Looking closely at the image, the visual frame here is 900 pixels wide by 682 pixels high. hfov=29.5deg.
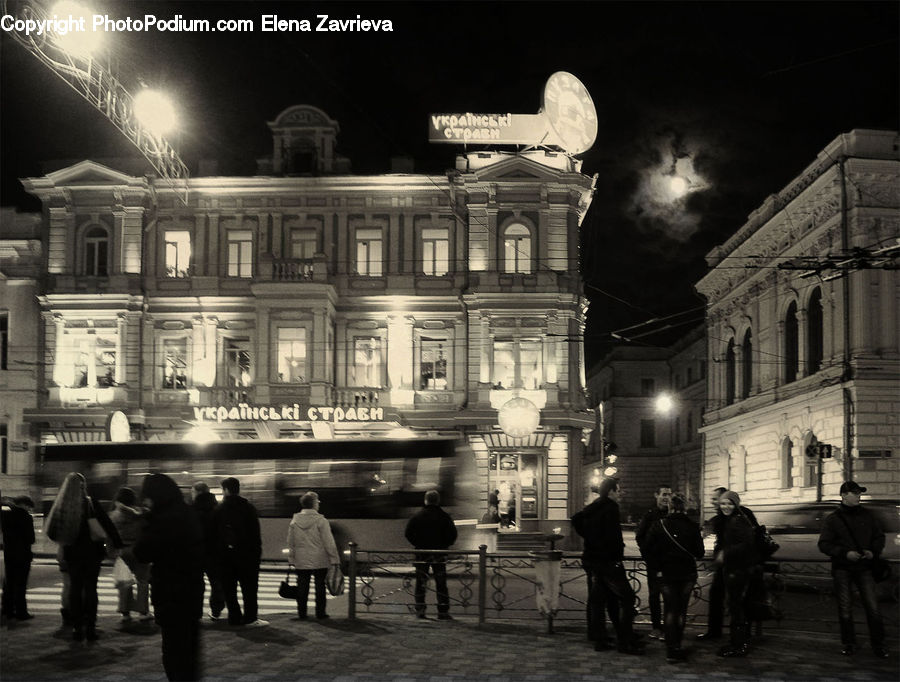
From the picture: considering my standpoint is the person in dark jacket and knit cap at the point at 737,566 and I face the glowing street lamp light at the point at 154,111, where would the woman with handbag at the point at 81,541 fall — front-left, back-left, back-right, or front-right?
front-left

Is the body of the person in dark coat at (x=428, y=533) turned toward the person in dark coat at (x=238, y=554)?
no

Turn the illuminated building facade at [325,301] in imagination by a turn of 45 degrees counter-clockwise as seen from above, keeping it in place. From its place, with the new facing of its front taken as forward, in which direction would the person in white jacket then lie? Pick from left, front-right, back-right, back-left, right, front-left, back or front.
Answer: front-right

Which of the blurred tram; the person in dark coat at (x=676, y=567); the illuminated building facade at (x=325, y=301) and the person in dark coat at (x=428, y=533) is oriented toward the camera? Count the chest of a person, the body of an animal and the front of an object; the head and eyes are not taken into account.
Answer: the illuminated building facade

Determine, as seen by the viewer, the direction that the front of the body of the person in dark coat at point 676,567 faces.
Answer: away from the camera

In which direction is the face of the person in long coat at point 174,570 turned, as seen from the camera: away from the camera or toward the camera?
away from the camera

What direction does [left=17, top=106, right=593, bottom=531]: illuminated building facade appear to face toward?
toward the camera

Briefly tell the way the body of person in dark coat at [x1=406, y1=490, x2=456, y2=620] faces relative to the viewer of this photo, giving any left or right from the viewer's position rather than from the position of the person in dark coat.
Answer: facing away from the viewer

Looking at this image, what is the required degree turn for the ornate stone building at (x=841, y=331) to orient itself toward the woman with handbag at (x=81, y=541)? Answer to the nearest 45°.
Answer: approximately 45° to its left

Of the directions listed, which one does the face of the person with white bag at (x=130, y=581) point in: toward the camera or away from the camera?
away from the camera

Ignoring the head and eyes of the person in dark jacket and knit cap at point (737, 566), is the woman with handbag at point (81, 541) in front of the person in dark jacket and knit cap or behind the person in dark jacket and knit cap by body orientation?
in front
